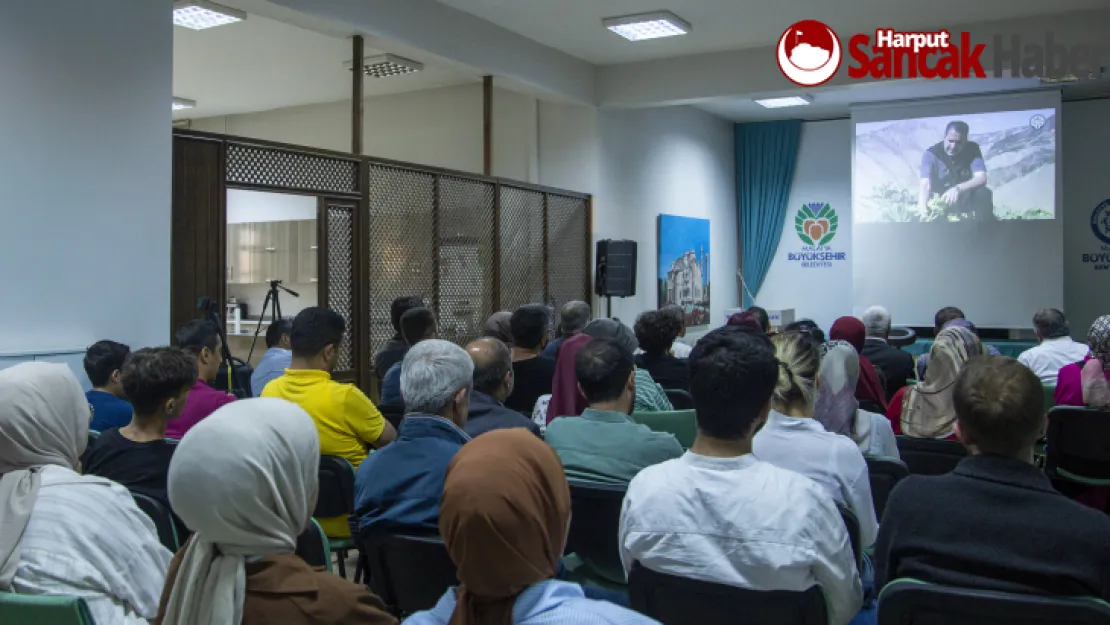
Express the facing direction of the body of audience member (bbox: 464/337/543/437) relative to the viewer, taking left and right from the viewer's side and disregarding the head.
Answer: facing away from the viewer and to the right of the viewer

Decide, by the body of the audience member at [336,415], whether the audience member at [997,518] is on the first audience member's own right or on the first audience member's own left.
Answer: on the first audience member's own right

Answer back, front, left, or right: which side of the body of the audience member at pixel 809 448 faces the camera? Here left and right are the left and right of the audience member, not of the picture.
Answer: back

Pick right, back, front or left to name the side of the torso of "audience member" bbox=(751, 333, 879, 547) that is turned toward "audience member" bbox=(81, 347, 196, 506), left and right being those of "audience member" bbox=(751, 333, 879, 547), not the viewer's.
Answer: left

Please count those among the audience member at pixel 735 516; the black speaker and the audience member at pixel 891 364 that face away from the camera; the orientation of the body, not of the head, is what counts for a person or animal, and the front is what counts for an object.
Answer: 2

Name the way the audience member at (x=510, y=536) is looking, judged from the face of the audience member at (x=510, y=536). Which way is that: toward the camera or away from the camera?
away from the camera

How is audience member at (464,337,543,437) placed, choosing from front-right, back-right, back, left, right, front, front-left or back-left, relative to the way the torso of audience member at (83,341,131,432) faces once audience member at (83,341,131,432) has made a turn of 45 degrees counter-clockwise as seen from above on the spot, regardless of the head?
back-right

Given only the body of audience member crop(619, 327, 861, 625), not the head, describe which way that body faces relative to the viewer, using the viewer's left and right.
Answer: facing away from the viewer

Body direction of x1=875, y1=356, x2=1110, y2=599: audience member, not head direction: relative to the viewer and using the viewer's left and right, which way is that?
facing away from the viewer

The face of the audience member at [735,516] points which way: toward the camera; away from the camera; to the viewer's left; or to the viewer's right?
away from the camera

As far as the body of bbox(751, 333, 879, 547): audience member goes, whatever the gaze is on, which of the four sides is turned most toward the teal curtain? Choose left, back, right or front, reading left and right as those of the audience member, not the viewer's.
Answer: front

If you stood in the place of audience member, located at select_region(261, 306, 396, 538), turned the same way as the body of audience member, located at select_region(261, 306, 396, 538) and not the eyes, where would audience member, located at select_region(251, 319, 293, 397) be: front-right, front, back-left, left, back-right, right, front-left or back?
front-left

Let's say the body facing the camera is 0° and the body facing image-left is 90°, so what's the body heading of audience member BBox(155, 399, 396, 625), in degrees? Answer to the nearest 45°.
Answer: approximately 225°

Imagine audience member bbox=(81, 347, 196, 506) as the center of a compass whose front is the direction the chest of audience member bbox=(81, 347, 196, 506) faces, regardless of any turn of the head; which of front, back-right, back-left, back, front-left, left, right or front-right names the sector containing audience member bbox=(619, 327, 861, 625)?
right

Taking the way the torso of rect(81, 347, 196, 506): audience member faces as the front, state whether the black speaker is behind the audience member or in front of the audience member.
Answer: in front

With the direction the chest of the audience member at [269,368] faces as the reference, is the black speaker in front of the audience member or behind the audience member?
in front

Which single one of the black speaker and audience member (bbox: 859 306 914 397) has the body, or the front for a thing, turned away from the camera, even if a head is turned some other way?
the audience member

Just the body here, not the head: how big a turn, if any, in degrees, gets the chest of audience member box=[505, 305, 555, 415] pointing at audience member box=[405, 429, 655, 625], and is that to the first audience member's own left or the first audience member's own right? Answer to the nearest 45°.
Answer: approximately 135° to the first audience member's own right

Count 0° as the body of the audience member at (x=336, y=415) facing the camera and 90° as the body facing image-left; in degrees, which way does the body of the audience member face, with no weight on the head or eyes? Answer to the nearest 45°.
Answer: approximately 225°
